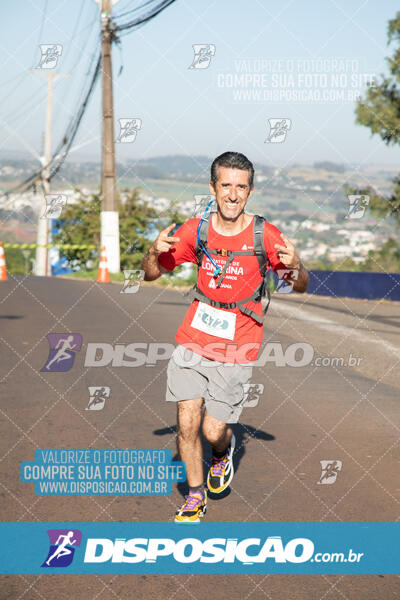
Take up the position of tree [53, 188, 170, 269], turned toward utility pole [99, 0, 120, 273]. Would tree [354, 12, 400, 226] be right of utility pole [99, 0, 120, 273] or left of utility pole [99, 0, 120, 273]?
left

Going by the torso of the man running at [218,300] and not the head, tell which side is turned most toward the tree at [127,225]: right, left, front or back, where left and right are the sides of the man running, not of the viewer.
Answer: back

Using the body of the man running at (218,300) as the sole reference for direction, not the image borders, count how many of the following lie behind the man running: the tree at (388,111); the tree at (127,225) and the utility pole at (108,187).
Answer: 3

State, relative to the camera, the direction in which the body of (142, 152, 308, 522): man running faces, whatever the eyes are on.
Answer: toward the camera

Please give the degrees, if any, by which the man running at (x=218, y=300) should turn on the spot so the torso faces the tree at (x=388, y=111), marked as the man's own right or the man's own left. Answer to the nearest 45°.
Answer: approximately 180°

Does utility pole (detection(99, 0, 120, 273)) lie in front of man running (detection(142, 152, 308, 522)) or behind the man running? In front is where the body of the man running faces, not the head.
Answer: behind

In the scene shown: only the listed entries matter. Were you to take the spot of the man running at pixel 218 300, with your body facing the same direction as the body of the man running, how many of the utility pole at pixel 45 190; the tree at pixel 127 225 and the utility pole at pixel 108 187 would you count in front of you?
0

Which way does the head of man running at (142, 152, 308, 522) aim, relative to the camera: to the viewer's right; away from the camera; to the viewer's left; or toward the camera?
toward the camera

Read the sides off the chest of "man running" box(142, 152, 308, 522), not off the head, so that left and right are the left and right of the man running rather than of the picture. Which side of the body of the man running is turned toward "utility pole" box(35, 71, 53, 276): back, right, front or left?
back
